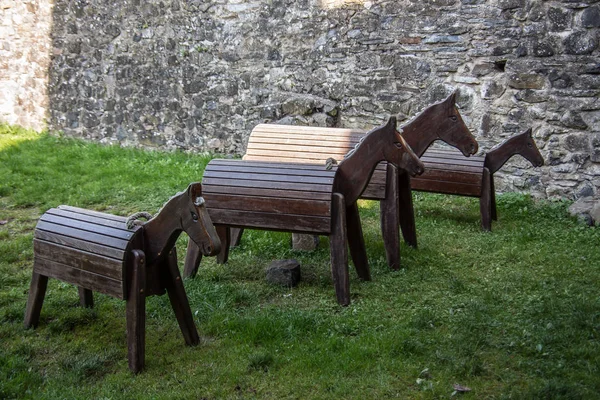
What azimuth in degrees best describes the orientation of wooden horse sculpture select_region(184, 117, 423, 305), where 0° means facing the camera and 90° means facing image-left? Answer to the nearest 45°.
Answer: approximately 315°

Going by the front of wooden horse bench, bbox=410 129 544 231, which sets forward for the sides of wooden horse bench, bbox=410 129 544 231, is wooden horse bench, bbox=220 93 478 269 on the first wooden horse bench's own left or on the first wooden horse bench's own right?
on the first wooden horse bench's own right

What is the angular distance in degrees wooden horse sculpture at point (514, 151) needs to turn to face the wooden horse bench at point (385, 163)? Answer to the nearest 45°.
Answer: approximately 135° to its right

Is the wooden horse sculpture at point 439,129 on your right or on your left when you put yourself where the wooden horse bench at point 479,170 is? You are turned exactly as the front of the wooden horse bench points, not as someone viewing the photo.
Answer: on your right

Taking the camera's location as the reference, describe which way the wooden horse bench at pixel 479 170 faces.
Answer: facing to the right of the viewer

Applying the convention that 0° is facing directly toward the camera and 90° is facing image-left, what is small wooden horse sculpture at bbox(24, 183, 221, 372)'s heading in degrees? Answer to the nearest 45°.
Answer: approximately 315°

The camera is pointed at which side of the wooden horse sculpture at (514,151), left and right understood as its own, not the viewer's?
right

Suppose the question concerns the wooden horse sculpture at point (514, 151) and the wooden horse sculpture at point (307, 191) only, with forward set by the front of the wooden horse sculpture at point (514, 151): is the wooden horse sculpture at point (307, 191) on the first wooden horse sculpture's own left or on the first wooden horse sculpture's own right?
on the first wooden horse sculpture's own right

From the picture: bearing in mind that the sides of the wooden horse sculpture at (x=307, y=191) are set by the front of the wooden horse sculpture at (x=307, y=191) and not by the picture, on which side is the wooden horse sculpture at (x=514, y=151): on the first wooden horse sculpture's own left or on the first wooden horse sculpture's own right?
on the first wooden horse sculpture's own left

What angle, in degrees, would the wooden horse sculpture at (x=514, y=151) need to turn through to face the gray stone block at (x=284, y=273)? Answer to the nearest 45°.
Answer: approximately 135° to its right
